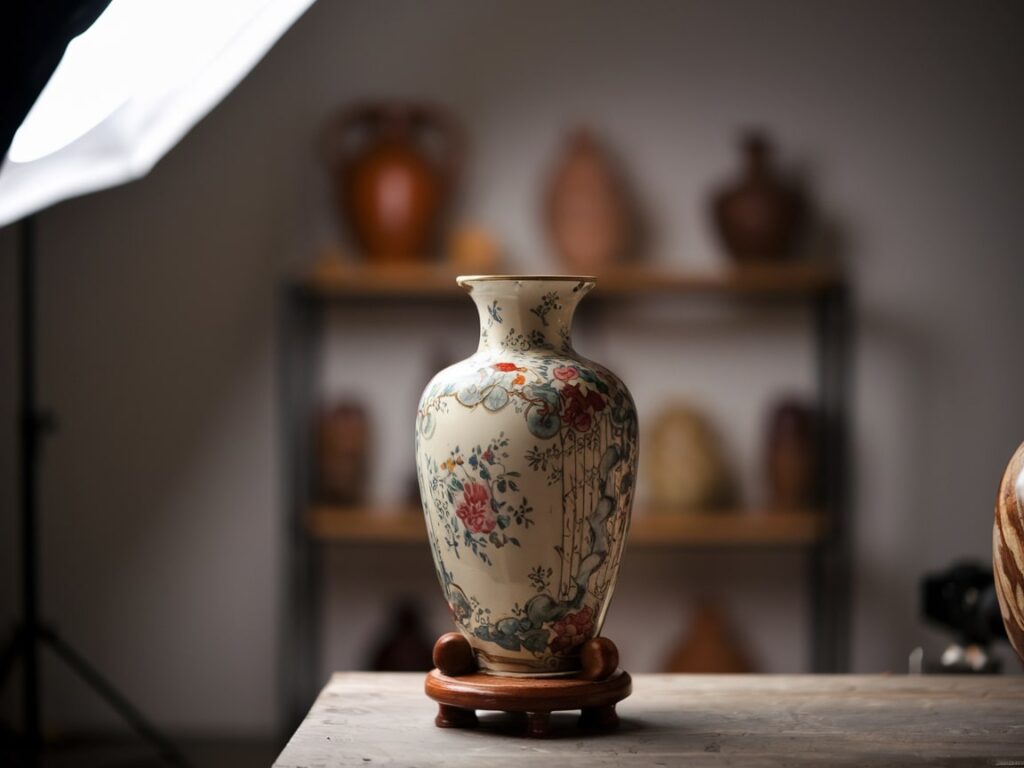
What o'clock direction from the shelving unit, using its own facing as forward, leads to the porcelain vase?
The porcelain vase is roughly at 12 o'clock from the shelving unit.

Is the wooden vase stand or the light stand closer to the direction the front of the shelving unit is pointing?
the wooden vase stand

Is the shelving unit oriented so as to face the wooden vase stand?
yes

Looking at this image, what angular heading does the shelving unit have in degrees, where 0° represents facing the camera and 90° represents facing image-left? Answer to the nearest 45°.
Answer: approximately 0°

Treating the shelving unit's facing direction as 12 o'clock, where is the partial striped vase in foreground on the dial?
The partial striped vase in foreground is roughly at 12 o'clock from the shelving unit.

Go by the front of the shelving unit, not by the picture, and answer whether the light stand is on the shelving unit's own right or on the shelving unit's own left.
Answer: on the shelving unit's own right
